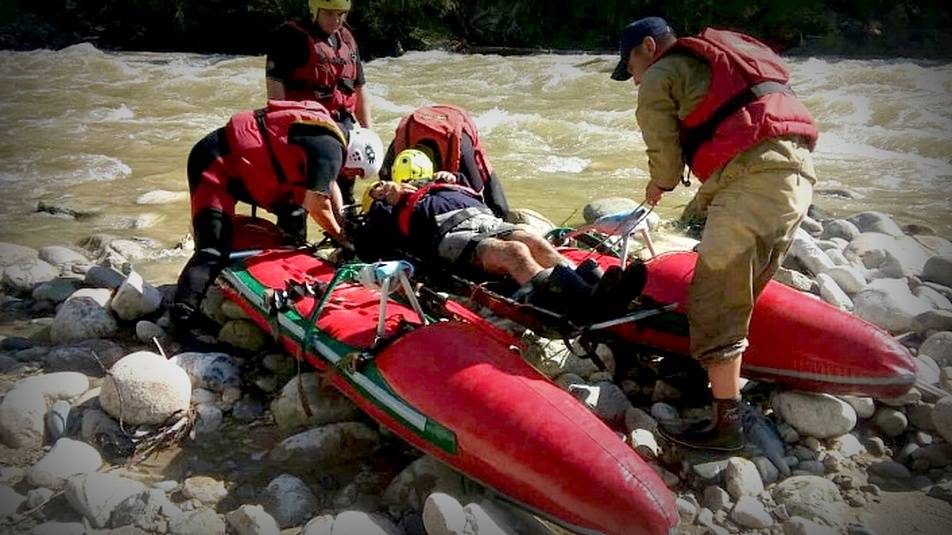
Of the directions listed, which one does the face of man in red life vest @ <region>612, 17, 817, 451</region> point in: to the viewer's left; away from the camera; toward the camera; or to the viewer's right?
to the viewer's left

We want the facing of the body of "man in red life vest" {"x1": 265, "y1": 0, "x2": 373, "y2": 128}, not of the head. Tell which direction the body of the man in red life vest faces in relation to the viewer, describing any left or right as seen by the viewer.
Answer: facing the viewer and to the right of the viewer

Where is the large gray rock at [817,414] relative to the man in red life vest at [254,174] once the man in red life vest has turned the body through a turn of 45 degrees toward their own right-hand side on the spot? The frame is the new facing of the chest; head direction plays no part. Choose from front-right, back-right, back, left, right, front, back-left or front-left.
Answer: front

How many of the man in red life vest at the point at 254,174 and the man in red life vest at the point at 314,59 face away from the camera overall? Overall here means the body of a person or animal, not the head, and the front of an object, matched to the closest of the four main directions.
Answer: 0

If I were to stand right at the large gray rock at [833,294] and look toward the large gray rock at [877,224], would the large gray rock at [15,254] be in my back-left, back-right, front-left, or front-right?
back-left

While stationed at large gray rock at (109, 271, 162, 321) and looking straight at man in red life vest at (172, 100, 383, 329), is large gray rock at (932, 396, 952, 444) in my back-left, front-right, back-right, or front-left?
front-right

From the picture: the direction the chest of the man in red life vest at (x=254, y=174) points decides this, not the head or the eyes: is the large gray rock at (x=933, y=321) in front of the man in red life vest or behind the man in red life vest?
in front

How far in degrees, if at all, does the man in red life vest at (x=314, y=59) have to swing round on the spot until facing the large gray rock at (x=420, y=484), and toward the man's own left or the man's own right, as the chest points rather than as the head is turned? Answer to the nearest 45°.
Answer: approximately 45° to the man's own right

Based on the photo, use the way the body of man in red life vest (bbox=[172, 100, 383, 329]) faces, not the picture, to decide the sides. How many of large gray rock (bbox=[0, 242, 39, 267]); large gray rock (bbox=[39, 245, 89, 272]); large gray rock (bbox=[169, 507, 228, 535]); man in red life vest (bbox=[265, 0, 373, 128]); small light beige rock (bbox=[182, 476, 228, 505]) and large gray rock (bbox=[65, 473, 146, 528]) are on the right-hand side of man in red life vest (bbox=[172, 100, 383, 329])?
3

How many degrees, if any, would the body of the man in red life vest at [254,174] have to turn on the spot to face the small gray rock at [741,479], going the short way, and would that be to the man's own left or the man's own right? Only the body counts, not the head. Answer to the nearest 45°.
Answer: approximately 45° to the man's own right

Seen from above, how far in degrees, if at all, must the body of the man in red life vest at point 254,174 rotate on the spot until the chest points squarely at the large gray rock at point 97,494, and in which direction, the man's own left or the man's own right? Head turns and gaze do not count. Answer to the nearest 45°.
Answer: approximately 90° to the man's own right

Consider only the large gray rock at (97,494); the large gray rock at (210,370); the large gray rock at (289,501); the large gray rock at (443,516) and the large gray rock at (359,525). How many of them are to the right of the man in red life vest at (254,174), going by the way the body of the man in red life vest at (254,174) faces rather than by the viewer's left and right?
5

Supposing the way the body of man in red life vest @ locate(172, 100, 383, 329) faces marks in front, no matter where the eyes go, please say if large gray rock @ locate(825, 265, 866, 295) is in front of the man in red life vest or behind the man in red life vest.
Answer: in front

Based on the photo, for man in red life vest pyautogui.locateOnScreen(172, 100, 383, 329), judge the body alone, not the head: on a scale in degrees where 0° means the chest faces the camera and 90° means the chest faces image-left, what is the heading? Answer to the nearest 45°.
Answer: approximately 270°

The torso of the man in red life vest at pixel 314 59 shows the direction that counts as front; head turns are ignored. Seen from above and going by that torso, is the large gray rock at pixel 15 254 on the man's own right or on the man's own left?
on the man's own right

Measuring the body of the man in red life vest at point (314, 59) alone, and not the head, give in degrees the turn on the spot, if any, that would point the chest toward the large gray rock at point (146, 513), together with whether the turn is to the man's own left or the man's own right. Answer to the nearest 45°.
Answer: approximately 45° to the man's own right

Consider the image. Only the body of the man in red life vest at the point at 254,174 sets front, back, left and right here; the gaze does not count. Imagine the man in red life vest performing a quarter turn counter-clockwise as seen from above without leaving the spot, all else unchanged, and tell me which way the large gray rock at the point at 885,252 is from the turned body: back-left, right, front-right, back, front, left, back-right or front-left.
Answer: right
